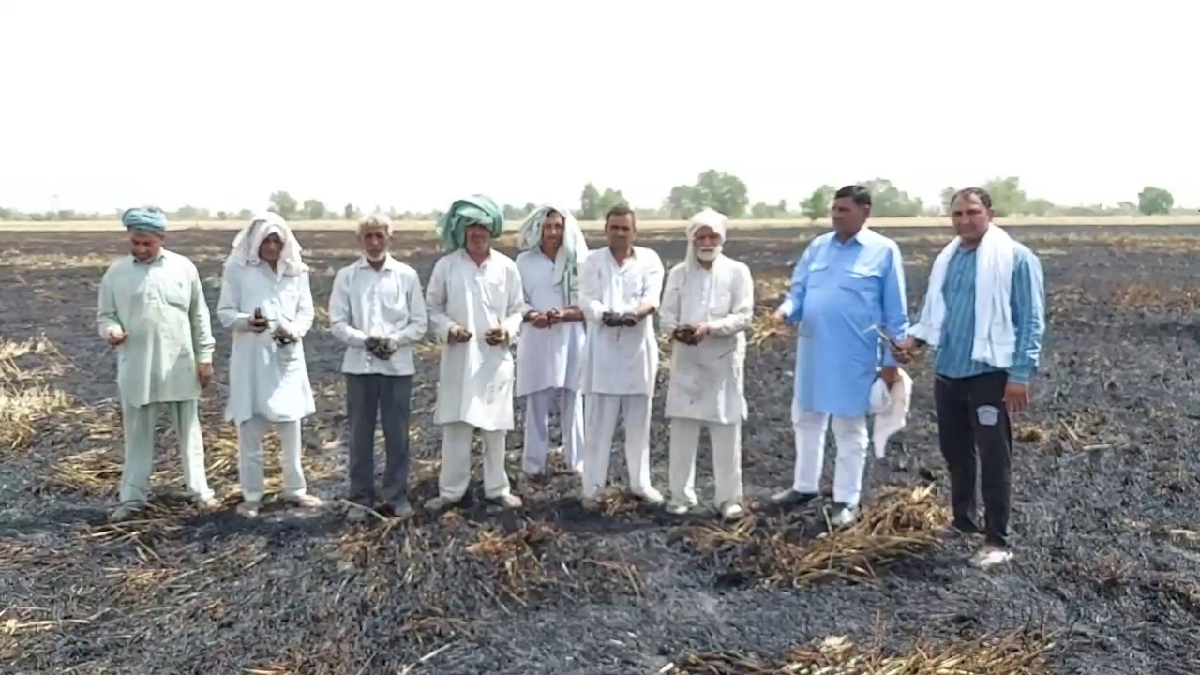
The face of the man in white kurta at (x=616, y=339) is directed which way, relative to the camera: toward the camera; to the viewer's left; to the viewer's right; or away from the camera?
toward the camera

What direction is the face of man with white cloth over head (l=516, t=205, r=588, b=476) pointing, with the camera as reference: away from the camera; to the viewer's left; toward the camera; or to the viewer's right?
toward the camera

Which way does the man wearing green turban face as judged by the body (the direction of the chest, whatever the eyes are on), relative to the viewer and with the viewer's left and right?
facing the viewer

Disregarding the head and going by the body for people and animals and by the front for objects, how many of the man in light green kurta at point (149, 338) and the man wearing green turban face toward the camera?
2

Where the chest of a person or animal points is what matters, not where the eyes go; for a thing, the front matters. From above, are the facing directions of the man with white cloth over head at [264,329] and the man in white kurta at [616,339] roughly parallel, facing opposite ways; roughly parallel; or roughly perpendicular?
roughly parallel

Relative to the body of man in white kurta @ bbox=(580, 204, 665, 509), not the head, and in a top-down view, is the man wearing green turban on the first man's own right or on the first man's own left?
on the first man's own right

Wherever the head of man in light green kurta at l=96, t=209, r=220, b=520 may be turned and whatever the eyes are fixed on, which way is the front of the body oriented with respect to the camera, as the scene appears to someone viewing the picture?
toward the camera

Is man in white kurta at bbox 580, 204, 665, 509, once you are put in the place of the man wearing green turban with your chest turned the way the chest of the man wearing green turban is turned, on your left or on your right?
on your left

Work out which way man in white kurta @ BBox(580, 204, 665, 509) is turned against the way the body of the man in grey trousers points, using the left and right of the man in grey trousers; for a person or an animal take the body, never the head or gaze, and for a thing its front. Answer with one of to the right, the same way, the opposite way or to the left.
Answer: the same way

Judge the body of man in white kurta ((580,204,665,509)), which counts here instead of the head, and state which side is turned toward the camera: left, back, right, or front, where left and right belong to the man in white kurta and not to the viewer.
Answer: front

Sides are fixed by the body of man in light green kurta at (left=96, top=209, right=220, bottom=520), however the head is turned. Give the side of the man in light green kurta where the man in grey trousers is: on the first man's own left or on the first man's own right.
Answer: on the first man's own left

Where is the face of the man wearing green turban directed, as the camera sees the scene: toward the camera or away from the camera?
toward the camera

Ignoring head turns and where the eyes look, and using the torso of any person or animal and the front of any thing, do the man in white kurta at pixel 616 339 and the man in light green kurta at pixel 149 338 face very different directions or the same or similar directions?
same or similar directions

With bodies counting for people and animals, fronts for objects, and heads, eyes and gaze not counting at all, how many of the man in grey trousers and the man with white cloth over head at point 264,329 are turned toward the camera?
2

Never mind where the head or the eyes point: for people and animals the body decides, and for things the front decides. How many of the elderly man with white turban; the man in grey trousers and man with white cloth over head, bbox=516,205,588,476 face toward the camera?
3

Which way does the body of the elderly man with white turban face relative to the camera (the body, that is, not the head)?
toward the camera

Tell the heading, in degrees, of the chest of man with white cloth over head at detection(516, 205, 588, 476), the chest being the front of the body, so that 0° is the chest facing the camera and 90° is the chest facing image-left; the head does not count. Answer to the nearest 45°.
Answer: approximately 0°

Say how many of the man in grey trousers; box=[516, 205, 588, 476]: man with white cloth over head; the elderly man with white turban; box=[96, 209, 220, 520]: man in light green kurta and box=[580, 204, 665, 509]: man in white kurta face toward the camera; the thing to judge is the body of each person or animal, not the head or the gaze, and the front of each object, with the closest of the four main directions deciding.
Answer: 5

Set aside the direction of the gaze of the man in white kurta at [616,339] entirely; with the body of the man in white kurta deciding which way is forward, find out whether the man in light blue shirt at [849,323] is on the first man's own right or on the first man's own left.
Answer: on the first man's own left

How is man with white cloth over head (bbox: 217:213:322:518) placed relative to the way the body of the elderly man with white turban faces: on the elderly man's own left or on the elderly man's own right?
on the elderly man's own right

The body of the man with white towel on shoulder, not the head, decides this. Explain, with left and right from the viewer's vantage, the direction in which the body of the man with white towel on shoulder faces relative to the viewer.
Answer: facing the viewer and to the left of the viewer
